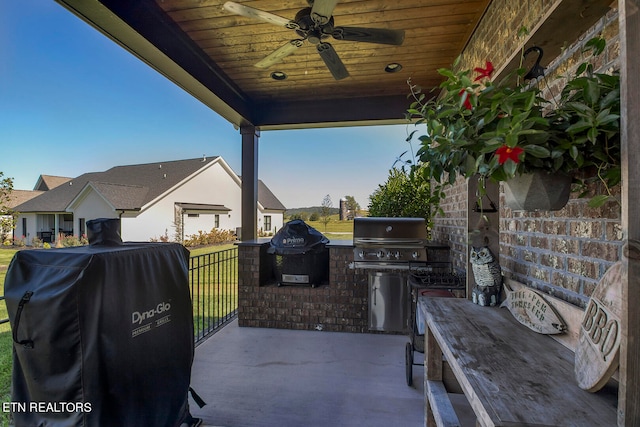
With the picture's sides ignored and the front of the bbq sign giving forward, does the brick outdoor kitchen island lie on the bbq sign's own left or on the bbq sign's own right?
on the bbq sign's own right

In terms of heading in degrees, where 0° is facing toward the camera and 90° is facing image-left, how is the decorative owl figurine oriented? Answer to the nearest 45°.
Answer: approximately 45°

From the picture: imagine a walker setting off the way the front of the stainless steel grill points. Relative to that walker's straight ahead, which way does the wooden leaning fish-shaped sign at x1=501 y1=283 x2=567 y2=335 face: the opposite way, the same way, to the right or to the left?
to the right

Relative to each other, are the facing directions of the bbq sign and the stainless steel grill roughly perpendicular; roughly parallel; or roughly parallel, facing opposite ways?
roughly perpendicular

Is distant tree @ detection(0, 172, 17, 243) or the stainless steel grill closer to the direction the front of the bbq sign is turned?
the distant tree

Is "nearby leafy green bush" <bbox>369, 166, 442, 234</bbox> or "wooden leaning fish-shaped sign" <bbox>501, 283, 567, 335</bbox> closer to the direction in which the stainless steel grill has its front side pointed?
the wooden leaning fish-shaped sign

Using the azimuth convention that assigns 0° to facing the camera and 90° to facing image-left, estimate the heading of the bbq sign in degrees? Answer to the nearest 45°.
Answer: approximately 45°

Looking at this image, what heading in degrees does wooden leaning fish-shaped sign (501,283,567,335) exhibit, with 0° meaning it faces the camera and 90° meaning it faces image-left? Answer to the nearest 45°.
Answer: approximately 45°

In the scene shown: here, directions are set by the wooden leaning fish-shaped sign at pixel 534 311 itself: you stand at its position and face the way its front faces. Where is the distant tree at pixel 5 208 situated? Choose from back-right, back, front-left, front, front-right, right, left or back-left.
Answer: front-right

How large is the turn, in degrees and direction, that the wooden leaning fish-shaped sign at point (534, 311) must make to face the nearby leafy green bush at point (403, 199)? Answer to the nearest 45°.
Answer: approximately 90° to its right
